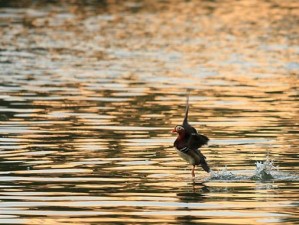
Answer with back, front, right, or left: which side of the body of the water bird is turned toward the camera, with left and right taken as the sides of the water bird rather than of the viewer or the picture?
left
